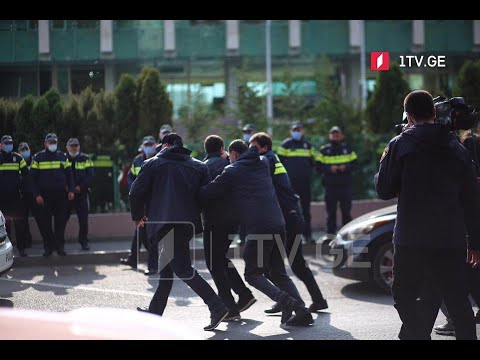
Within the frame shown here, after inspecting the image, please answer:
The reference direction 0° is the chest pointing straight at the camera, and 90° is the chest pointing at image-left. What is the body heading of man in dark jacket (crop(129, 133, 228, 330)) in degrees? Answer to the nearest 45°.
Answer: approximately 135°

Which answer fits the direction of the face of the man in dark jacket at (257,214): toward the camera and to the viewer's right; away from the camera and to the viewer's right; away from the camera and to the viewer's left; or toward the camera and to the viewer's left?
away from the camera and to the viewer's left

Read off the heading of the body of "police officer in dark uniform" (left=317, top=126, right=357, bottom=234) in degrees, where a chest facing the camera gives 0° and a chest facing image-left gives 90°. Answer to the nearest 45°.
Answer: approximately 0°

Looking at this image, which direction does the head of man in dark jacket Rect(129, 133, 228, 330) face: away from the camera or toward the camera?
away from the camera

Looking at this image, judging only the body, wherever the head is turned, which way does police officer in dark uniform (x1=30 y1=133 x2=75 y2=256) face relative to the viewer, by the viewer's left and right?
facing the viewer

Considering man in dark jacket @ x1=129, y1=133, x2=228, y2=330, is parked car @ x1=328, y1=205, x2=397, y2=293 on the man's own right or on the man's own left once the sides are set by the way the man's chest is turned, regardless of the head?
on the man's own right

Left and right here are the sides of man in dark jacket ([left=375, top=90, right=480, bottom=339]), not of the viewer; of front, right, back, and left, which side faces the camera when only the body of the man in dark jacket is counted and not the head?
back

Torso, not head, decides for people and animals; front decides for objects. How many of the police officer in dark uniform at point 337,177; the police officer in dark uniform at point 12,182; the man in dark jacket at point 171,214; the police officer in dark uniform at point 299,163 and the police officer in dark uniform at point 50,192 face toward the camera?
4

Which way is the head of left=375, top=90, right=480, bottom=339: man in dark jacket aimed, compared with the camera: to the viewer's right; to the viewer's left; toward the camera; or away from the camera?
away from the camera

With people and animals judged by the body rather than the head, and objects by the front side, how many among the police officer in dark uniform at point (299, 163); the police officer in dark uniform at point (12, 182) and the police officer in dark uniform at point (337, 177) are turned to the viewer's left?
0

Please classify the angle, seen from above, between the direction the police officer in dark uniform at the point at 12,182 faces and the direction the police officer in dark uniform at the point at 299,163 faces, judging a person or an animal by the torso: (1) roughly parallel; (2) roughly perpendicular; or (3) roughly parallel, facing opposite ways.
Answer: roughly parallel

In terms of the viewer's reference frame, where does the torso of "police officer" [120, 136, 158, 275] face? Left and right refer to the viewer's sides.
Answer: facing the viewer and to the left of the viewer
